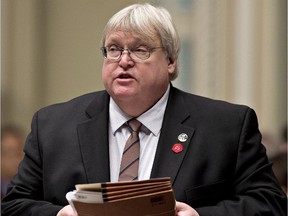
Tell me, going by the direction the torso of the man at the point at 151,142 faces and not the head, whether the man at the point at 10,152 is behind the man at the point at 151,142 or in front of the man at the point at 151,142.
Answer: behind

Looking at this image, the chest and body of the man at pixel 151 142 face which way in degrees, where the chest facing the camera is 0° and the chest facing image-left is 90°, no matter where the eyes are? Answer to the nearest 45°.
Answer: approximately 0°
